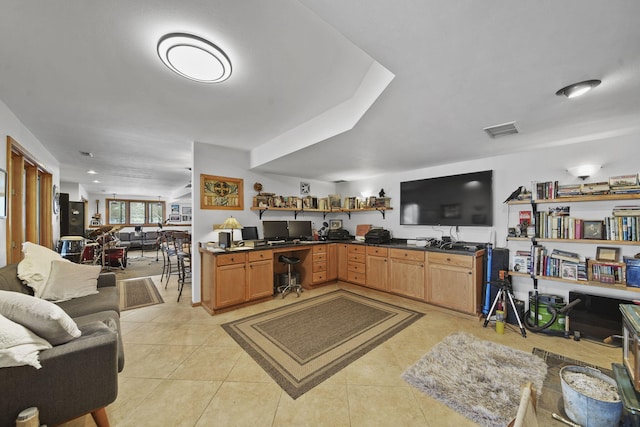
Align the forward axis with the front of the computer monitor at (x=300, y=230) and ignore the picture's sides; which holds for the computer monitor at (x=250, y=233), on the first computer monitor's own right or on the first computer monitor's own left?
on the first computer monitor's own right

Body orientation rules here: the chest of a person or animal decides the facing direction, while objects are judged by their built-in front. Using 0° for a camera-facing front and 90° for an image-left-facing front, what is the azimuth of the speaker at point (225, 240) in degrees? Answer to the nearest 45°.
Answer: approximately 315°

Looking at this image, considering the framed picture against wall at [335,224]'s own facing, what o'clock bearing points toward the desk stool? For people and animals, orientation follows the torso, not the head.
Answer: The desk stool is roughly at 1 o'clock from the framed picture against wall.

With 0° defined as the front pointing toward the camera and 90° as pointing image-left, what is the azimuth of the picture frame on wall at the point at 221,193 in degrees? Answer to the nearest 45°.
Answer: approximately 315°

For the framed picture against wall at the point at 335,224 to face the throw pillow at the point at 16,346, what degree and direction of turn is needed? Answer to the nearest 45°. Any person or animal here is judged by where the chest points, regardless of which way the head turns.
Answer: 0° — it already faces it

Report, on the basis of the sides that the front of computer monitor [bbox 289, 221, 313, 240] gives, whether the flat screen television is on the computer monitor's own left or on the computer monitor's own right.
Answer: on the computer monitor's own left

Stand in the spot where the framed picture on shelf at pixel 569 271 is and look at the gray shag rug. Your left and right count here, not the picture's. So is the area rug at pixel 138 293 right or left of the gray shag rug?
right
